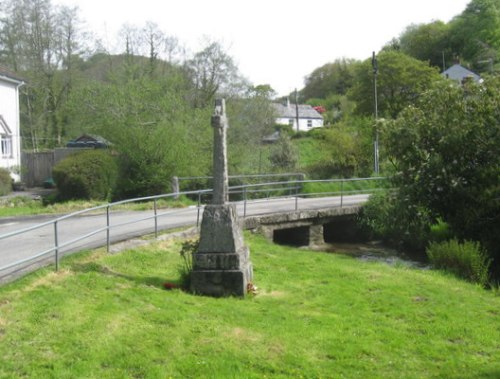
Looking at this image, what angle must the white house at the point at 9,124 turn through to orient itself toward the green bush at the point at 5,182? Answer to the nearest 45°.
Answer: approximately 45° to its right

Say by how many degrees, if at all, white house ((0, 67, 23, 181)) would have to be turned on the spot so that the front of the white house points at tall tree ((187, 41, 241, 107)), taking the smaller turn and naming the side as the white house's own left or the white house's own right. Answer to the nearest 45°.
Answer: approximately 45° to the white house's own left

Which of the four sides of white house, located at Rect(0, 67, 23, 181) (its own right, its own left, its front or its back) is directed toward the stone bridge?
front

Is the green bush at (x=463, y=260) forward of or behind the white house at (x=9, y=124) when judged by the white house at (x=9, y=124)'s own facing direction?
forward

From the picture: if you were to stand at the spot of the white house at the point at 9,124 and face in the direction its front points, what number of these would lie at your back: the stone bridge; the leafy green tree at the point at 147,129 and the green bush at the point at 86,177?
0

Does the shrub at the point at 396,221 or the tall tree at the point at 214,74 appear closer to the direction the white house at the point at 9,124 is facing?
the shrub

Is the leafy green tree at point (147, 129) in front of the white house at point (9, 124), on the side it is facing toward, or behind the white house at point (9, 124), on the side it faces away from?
in front

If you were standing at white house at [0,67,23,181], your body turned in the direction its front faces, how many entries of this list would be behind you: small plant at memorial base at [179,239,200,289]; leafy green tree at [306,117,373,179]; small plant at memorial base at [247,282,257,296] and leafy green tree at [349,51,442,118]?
0

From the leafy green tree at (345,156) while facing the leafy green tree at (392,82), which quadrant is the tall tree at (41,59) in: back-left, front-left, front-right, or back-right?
back-left

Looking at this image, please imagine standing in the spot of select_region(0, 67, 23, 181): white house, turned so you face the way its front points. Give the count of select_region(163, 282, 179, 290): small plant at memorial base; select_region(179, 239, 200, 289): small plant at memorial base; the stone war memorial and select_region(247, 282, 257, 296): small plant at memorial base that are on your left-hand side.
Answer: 0

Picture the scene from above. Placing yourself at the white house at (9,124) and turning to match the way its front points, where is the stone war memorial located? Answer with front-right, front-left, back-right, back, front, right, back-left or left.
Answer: front-right

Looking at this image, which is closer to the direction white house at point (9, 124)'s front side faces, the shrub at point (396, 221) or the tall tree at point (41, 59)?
the shrub

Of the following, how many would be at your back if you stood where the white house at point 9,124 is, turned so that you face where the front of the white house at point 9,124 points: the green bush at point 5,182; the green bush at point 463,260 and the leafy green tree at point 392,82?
0

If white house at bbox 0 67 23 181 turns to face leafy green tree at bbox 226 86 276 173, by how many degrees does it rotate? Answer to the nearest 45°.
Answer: approximately 45° to its left

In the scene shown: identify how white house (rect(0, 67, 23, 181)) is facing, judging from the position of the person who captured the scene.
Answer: facing the viewer and to the right of the viewer

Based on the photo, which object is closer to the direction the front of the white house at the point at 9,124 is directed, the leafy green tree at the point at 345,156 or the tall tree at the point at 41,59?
the leafy green tree

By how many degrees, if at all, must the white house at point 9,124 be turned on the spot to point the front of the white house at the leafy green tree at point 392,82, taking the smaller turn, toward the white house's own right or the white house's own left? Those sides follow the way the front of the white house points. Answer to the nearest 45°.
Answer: approximately 45° to the white house's own left
